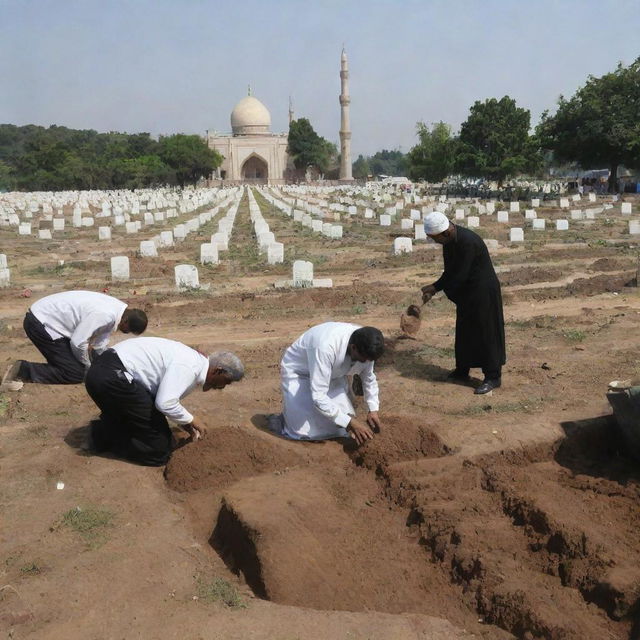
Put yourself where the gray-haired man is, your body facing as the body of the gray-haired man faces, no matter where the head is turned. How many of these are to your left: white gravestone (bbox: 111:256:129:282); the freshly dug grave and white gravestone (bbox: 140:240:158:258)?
2

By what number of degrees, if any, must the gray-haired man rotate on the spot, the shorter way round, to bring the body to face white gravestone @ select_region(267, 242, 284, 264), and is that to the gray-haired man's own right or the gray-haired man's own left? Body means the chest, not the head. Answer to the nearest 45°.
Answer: approximately 90° to the gray-haired man's own left

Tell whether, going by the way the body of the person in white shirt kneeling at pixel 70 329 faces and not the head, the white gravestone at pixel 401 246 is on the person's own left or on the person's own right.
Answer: on the person's own left

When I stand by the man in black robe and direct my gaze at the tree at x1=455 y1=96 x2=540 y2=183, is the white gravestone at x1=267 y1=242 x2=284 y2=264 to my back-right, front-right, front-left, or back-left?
front-left

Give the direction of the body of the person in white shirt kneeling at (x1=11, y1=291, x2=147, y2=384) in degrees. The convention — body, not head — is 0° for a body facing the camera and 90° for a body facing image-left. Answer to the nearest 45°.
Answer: approximately 270°

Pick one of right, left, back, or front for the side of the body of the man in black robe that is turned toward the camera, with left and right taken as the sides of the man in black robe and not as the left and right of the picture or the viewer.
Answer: left

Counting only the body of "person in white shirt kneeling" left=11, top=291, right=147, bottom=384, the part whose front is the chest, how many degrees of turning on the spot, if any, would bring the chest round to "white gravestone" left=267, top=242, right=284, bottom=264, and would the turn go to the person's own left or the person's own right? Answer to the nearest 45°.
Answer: approximately 45° to the person's own left

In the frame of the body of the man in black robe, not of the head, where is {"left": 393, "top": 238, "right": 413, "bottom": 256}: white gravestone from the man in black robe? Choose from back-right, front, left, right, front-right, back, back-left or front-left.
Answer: right

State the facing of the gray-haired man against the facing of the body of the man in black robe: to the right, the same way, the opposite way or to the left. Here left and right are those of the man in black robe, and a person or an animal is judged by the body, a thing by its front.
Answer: the opposite way

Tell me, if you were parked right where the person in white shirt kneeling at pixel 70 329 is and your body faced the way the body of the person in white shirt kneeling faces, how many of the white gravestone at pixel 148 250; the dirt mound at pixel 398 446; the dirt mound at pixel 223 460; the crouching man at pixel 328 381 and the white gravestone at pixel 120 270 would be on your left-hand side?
2

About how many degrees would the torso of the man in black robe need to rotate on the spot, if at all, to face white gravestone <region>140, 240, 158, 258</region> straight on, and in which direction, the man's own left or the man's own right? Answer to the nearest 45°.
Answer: approximately 45° to the man's own right

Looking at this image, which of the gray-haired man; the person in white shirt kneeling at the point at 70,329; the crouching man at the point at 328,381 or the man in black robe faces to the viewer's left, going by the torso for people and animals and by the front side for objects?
the man in black robe

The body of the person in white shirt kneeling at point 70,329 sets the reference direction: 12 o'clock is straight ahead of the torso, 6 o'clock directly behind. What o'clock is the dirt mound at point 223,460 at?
The dirt mound is roughly at 2 o'clock from the person in white shirt kneeling.

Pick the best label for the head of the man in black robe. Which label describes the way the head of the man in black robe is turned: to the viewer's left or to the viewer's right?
to the viewer's left

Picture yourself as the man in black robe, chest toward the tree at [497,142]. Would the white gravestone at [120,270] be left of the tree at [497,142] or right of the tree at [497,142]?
left

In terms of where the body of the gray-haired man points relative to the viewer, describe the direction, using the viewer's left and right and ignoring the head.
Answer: facing to the right of the viewer

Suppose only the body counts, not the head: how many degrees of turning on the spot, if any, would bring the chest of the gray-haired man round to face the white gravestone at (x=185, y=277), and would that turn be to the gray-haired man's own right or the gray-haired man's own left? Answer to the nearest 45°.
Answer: approximately 90° to the gray-haired man's own left

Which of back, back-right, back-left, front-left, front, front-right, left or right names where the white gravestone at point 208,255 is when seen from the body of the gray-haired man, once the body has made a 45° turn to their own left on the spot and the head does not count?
front-left

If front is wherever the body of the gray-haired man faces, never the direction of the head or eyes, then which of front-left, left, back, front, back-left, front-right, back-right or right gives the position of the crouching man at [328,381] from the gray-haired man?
front

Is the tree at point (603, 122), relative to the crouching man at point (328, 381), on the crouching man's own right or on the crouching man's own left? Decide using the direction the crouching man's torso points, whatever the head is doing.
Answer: on the crouching man's own left

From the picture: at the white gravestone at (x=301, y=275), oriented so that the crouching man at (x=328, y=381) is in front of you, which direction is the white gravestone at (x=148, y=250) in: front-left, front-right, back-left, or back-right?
back-right
